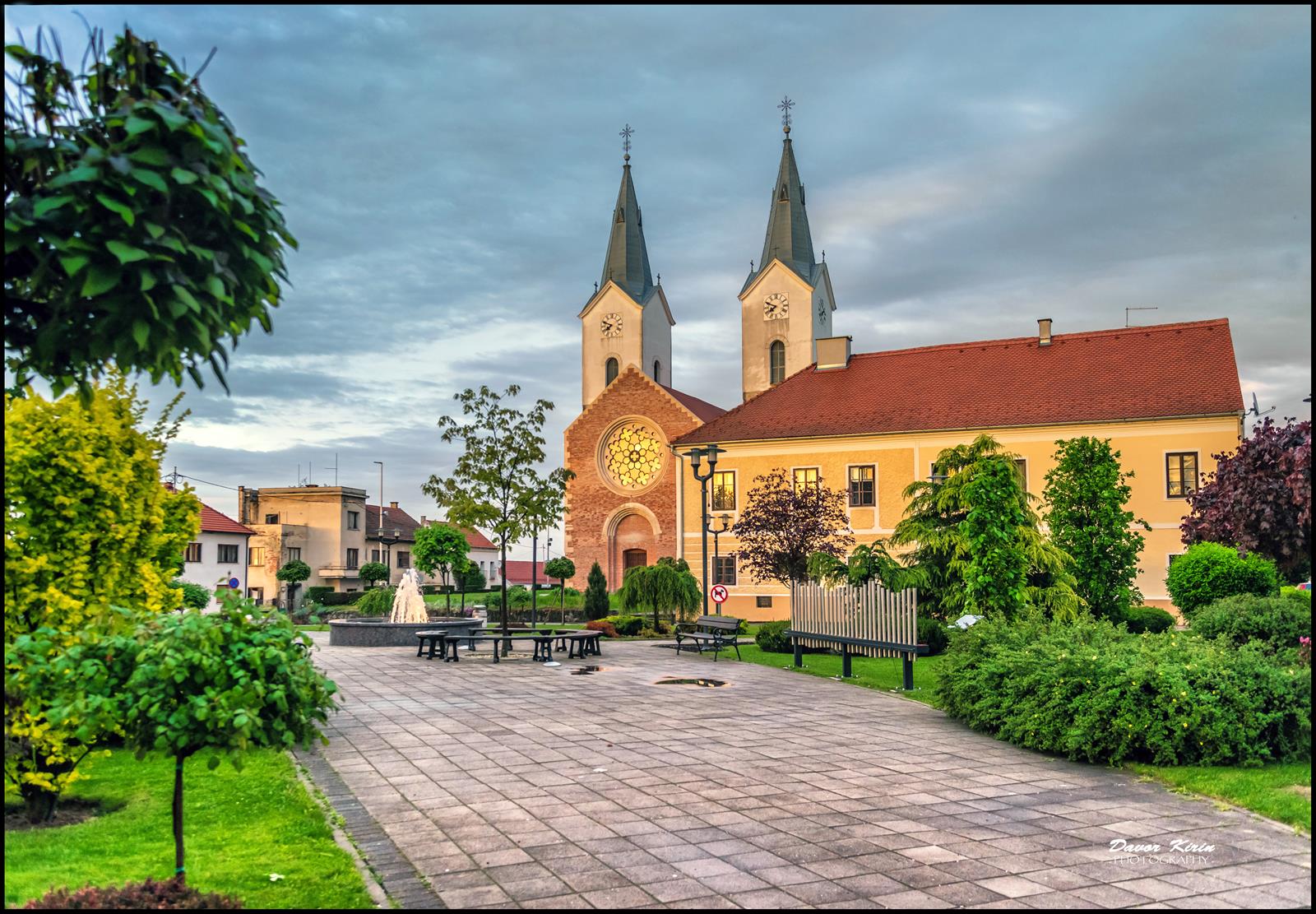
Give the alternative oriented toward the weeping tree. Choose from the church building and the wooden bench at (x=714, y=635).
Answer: the church building

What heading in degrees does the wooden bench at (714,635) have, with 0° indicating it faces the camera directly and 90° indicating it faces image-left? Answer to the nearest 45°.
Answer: approximately 45°

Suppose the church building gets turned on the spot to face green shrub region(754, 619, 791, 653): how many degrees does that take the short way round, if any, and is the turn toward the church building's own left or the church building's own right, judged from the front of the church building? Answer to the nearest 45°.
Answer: approximately 45° to the church building's own left

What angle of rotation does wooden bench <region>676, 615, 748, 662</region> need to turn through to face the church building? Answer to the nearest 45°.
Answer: approximately 180°

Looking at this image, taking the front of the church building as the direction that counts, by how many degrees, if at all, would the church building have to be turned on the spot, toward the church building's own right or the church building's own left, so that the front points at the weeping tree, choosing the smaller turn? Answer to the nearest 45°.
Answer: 0° — it already faces it

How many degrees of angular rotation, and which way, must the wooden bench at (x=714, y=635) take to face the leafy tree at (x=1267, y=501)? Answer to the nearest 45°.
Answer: approximately 135° to its left

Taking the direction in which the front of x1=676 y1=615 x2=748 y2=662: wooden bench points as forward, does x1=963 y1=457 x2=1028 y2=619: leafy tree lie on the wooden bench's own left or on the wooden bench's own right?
on the wooden bench's own left

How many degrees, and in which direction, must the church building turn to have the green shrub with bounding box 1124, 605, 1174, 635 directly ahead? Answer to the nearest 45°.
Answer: approximately 45° to its left

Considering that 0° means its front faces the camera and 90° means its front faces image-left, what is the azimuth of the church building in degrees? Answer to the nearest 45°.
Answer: approximately 45°

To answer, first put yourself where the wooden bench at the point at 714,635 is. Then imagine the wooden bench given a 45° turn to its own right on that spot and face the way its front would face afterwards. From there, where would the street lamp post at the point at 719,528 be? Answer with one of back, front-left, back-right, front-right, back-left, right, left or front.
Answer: right

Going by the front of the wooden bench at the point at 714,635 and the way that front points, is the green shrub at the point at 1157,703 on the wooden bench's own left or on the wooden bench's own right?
on the wooden bench's own left

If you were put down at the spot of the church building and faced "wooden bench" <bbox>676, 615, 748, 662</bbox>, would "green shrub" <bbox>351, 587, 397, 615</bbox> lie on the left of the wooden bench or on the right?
right

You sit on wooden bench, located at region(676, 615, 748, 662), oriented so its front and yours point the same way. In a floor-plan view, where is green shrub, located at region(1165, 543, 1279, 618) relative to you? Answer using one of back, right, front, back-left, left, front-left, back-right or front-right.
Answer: back-left
